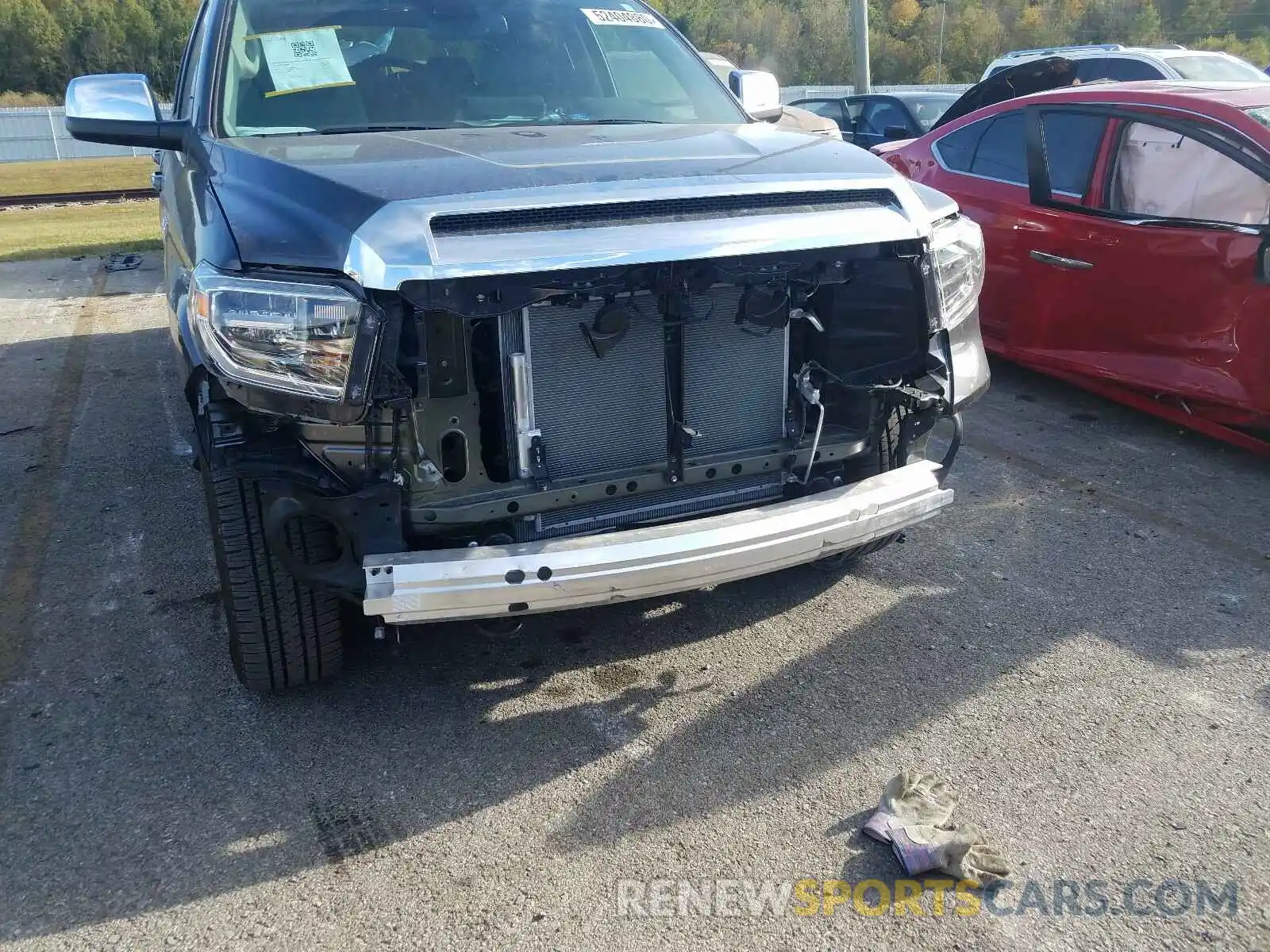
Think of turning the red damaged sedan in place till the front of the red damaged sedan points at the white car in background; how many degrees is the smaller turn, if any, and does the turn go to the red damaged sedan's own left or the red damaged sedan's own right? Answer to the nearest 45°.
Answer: approximately 135° to the red damaged sedan's own left

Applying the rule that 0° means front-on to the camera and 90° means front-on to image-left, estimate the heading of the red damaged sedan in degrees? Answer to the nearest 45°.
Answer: approximately 315°

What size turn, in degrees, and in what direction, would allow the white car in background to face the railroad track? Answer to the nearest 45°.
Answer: approximately 135° to its right

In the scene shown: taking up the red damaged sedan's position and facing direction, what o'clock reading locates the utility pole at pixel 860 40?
The utility pole is roughly at 7 o'clock from the red damaged sedan.

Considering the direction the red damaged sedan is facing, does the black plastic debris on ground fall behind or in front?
behind

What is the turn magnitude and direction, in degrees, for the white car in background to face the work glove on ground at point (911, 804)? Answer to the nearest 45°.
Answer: approximately 45° to its right

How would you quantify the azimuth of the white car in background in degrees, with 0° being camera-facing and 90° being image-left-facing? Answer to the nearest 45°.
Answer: approximately 315°
